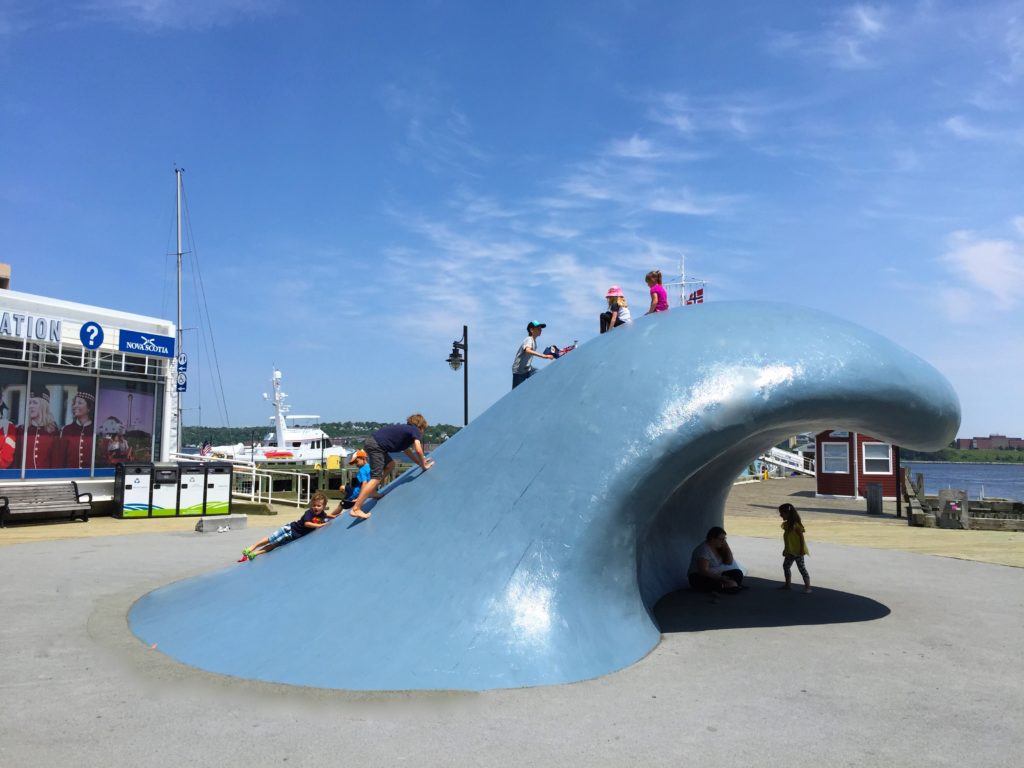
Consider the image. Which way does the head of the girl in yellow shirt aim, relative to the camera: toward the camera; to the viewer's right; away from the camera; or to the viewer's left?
to the viewer's left

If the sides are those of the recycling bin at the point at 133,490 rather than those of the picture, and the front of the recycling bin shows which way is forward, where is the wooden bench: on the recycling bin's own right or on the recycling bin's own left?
on the recycling bin's own right

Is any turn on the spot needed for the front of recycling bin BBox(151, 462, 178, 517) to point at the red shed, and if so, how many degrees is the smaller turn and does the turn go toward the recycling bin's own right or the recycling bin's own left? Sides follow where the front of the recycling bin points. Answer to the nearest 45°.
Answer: approximately 90° to the recycling bin's own left

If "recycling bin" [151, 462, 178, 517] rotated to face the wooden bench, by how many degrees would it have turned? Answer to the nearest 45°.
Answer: approximately 90° to its right

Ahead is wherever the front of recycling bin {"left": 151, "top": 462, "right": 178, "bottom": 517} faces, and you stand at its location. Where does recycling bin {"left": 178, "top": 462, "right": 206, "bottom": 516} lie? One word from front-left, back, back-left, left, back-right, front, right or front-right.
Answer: left

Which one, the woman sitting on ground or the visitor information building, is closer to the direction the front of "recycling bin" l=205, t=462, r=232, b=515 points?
the woman sitting on ground

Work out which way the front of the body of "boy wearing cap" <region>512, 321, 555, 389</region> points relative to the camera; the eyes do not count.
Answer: to the viewer's right

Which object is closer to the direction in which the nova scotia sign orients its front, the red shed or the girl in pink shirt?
the girl in pink shirt

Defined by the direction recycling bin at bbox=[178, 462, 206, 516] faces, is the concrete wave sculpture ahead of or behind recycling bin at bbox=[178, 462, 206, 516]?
ahead
